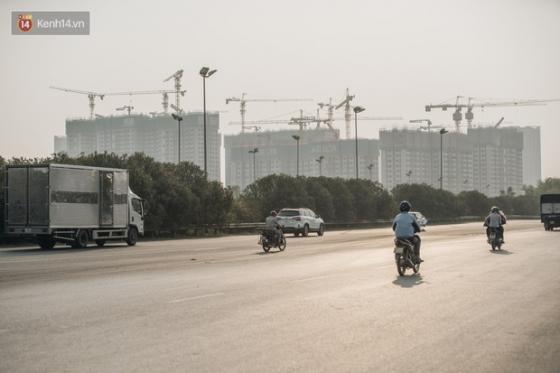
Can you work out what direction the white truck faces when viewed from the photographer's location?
facing away from the viewer and to the right of the viewer

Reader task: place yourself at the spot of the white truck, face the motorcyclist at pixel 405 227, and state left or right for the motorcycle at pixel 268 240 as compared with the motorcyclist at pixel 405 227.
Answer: left

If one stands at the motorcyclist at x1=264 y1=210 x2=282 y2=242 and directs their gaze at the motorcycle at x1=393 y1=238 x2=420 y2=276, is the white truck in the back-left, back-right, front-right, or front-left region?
back-right

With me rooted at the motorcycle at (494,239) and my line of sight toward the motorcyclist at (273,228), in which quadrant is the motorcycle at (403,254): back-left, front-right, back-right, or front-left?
front-left

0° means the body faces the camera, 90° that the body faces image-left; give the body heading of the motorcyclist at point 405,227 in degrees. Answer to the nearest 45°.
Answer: approximately 225°

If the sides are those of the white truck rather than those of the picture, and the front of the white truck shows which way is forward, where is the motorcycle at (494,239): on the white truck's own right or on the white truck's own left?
on the white truck's own right

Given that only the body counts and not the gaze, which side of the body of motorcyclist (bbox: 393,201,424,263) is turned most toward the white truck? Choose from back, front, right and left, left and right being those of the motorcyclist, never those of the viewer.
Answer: left

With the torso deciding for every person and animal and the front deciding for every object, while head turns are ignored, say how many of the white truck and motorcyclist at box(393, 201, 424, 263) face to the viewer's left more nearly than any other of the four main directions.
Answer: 0
